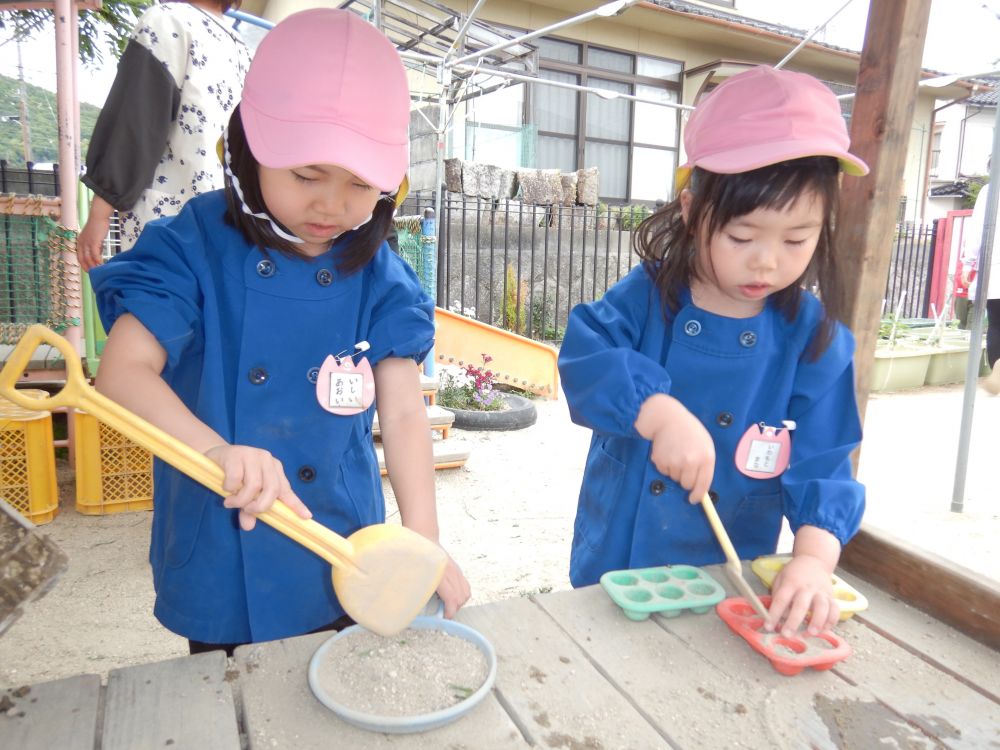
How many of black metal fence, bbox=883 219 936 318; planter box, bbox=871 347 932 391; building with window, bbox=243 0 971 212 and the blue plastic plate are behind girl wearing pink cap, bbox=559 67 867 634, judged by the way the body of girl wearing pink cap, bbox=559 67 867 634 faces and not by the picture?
3

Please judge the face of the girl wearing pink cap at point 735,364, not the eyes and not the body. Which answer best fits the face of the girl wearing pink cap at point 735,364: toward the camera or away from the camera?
toward the camera

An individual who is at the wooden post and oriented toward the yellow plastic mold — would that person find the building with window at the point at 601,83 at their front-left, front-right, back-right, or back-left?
back-right

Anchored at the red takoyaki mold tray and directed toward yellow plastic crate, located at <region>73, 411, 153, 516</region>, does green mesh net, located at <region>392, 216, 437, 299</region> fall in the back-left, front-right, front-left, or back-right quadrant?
front-right

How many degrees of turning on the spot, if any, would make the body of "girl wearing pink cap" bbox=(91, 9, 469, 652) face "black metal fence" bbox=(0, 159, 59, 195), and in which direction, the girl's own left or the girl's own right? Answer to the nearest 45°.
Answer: approximately 180°

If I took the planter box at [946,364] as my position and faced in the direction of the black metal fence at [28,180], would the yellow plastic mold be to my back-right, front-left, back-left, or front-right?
front-left

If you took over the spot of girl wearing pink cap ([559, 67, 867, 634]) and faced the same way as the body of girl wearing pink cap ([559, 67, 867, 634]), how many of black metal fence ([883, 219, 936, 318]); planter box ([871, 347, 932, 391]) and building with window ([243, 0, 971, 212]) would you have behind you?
3

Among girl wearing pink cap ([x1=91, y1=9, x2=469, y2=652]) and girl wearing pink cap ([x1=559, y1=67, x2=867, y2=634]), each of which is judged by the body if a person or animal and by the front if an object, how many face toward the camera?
2

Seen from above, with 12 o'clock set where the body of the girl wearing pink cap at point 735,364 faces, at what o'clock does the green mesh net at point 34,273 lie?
The green mesh net is roughly at 4 o'clock from the girl wearing pink cap.

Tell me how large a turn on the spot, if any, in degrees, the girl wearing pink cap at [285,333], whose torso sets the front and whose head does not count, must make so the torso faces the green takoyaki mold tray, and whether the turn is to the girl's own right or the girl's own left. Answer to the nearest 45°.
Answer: approximately 45° to the girl's own left

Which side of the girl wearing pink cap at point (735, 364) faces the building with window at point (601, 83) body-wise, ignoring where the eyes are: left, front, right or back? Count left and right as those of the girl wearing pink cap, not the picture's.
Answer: back

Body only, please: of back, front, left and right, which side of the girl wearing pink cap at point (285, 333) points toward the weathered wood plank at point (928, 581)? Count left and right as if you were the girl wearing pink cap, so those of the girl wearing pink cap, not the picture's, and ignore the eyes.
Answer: left

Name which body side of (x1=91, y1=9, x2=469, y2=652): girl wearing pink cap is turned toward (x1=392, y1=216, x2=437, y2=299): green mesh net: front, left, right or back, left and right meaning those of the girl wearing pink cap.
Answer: back

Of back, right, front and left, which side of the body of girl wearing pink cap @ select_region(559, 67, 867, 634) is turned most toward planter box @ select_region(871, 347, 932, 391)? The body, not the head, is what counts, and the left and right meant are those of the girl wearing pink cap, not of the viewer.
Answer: back

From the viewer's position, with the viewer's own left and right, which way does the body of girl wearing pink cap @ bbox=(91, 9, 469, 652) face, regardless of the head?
facing the viewer
